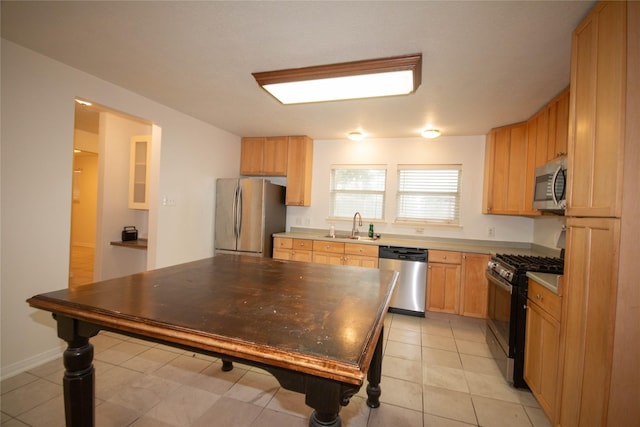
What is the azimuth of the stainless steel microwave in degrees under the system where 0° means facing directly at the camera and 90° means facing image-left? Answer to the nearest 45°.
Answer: approximately 45°

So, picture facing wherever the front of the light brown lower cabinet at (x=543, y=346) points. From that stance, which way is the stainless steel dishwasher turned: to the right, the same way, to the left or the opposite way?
to the left

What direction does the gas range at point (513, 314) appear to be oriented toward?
to the viewer's left

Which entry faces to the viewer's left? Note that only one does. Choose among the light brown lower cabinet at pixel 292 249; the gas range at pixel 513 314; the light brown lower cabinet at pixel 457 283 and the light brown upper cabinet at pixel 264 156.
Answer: the gas range

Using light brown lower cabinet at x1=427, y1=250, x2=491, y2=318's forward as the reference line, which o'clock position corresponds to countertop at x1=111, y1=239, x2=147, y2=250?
The countertop is roughly at 2 o'clock from the light brown lower cabinet.

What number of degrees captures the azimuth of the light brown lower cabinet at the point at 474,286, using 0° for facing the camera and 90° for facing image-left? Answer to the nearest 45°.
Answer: approximately 0°

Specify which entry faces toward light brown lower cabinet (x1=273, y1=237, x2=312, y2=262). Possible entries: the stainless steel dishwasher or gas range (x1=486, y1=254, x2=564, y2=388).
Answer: the gas range

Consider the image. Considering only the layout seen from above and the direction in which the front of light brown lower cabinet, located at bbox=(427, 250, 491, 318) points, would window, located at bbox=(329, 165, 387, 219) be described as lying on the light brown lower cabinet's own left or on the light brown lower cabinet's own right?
on the light brown lower cabinet's own right

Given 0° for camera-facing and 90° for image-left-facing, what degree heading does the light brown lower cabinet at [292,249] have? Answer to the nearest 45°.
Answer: approximately 0°

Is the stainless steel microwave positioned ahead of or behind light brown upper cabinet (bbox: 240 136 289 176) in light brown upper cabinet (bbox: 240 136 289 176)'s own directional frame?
ahead

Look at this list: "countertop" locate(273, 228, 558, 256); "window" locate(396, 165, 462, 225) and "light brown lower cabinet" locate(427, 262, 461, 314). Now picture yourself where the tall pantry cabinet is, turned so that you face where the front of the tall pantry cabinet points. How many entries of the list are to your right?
3
